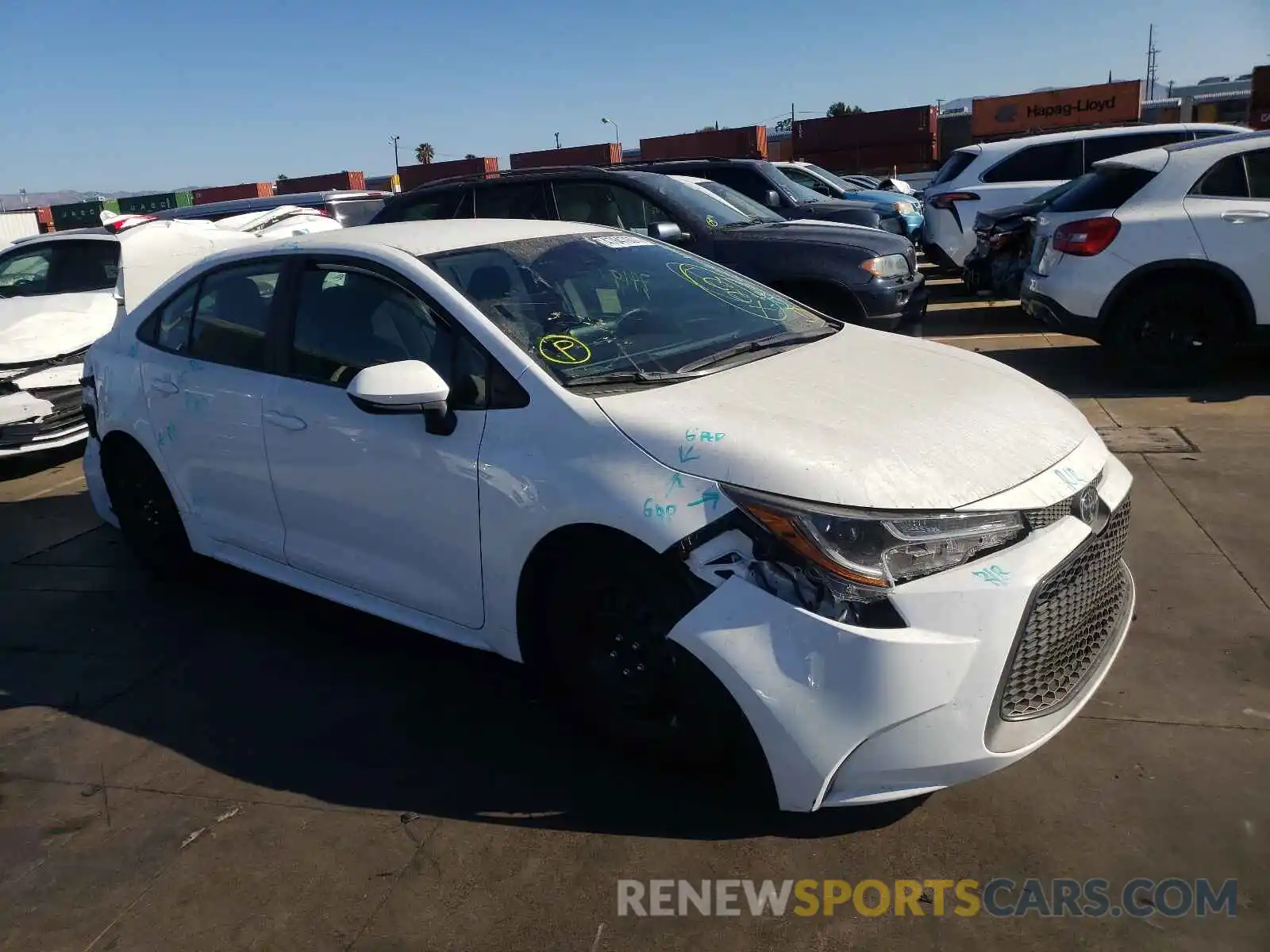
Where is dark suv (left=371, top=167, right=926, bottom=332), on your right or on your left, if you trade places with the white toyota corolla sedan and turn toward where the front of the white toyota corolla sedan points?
on your left

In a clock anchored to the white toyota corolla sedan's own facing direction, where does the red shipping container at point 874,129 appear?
The red shipping container is roughly at 8 o'clock from the white toyota corolla sedan.

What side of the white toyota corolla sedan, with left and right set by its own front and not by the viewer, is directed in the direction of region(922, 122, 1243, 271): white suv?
left
